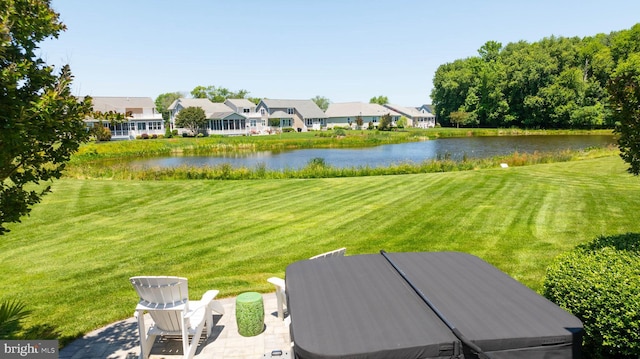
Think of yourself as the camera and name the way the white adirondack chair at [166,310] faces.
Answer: facing away from the viewer and to the right of the viewer

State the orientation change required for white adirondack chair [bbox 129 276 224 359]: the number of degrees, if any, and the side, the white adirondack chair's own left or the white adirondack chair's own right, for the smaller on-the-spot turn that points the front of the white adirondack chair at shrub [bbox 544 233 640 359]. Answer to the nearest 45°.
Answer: approximately 90° to the white adirondack chair's own right

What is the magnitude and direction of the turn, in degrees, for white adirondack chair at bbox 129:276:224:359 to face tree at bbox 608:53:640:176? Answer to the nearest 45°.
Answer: approximately 45° to its right

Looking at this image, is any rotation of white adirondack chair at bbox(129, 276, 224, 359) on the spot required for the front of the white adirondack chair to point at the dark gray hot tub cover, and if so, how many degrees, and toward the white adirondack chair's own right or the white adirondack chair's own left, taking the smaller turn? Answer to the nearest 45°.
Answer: approximately 90° to the white adirondack chair's own right
